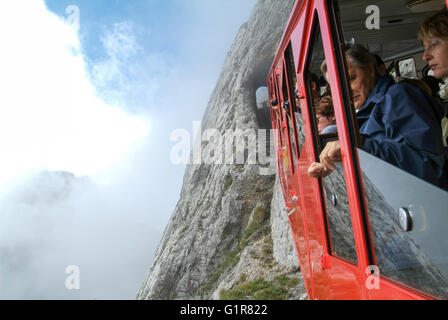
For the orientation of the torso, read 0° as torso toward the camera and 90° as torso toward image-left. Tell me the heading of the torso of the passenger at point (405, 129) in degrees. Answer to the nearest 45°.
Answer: approximately 90°

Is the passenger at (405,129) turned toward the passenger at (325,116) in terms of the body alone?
no
